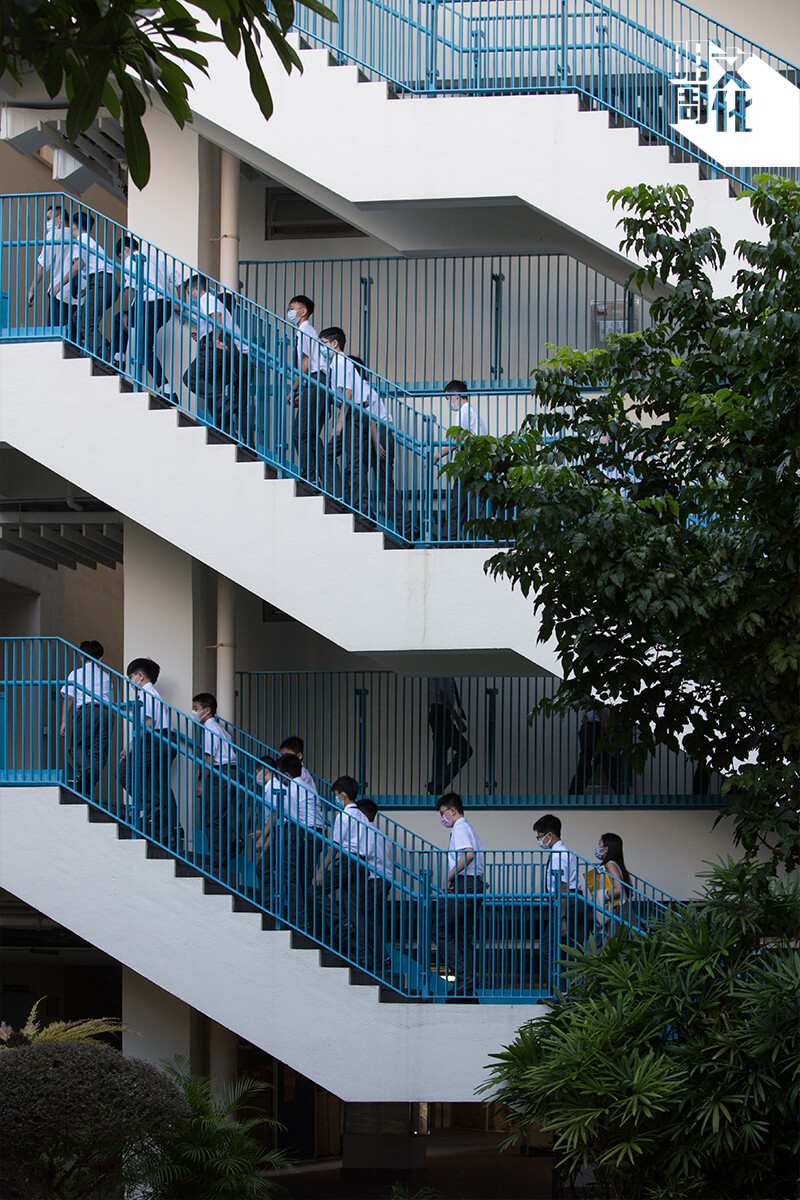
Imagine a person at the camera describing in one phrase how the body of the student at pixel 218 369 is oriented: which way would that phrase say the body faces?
to the viewer's left

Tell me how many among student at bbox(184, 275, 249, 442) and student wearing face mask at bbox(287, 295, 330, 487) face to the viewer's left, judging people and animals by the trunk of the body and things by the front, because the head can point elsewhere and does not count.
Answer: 2

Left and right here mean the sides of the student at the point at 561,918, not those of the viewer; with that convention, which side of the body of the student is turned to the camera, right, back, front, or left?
left

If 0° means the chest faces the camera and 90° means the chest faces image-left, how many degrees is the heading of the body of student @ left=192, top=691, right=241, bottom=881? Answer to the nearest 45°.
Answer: approximately 90°

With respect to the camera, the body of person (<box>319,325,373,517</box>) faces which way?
to the viewer's left

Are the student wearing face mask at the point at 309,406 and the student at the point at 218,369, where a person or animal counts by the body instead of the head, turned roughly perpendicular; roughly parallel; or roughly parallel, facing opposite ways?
roughly parallel

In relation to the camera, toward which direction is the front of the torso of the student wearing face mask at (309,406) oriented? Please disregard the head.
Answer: to the viewer's left
